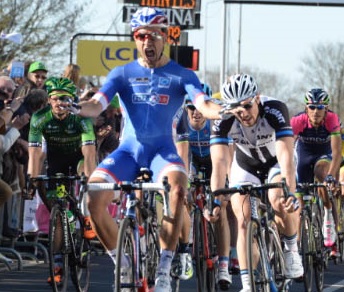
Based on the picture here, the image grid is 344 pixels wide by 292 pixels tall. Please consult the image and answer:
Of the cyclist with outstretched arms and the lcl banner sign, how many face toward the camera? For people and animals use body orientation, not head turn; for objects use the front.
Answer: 2

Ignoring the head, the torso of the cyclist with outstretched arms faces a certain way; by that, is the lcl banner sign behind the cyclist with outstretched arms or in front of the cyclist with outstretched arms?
behind

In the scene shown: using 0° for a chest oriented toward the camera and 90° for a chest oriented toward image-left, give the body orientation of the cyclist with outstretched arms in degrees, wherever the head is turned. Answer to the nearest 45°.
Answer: approximately 0°

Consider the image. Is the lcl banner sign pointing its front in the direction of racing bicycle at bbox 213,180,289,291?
yes

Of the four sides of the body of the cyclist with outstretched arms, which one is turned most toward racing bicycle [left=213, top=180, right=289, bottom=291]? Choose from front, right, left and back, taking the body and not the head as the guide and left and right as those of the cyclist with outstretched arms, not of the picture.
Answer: left

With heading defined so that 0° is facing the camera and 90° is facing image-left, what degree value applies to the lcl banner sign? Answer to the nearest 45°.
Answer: approximately 0°

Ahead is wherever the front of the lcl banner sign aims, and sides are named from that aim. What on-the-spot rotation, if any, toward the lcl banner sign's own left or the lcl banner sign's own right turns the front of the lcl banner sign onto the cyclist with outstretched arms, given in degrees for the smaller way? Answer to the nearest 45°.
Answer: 0° — it already faces them

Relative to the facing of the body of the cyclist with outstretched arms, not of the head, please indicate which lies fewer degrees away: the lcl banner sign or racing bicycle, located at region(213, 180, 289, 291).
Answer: the racing bicycle
